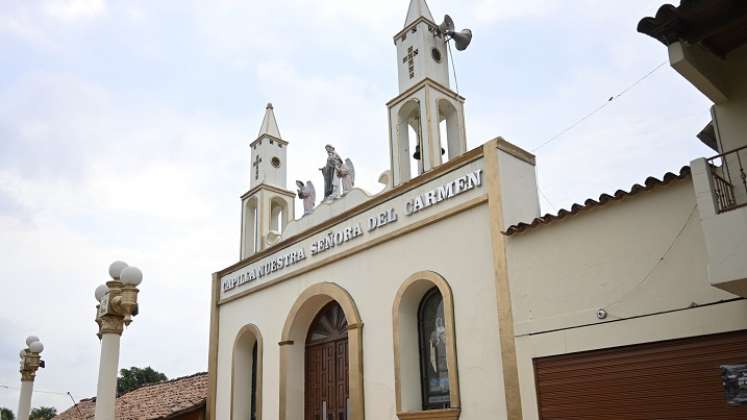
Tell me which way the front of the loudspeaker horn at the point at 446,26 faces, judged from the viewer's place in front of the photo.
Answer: facing the viewer and to the right of the viewer

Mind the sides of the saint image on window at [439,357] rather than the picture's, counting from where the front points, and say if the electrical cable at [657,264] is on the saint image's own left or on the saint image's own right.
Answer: on the saint image's own left

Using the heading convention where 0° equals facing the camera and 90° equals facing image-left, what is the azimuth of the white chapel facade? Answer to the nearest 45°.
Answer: approximately 45°

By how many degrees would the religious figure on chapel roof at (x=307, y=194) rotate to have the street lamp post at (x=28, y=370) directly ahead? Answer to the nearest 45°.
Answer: approximately 45° to its right

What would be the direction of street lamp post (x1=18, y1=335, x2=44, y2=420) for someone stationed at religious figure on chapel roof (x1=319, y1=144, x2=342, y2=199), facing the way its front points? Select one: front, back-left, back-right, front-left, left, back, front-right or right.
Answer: front-right

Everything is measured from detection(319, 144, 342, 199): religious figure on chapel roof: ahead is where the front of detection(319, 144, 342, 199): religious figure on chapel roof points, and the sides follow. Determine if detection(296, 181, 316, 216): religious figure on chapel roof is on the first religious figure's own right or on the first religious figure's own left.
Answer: on the first religious figure's own right

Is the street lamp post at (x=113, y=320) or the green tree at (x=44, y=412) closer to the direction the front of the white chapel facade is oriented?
the street lamp post

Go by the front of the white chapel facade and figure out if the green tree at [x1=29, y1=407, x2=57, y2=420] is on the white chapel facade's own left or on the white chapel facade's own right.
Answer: on the white chapel facade's own right

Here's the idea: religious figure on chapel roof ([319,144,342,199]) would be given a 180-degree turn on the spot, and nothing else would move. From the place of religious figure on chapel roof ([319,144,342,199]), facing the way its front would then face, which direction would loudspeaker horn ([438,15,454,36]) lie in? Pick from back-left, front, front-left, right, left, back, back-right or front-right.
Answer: right

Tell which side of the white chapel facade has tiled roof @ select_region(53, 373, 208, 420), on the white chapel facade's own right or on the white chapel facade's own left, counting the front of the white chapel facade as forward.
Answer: on the white chapel facade's own right

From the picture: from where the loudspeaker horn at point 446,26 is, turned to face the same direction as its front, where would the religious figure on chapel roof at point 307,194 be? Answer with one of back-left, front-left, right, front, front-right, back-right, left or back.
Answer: back
